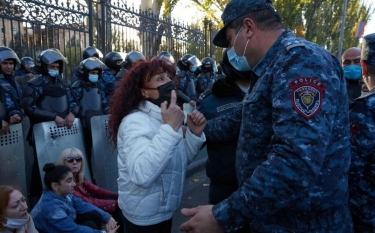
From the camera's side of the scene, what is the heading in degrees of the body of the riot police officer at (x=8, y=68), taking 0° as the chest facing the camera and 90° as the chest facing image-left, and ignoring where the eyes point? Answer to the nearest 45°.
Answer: approximately 315°

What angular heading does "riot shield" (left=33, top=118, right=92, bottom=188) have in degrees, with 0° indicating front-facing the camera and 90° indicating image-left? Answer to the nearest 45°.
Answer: approximately 0°

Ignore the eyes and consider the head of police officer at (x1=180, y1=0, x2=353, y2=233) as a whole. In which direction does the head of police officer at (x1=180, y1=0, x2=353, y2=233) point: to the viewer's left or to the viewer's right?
to the viewer's left

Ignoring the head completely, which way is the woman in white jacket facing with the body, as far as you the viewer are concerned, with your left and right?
facing to the right of the viewer

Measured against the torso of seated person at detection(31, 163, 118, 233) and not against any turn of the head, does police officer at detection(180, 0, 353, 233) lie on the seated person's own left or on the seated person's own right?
on the seated person's own right

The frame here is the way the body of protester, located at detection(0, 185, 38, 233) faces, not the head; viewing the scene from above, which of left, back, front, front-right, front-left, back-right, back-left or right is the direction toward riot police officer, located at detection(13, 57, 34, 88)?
back-left

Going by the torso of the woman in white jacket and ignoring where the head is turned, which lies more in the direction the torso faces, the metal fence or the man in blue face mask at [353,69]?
the man in blue face mask
